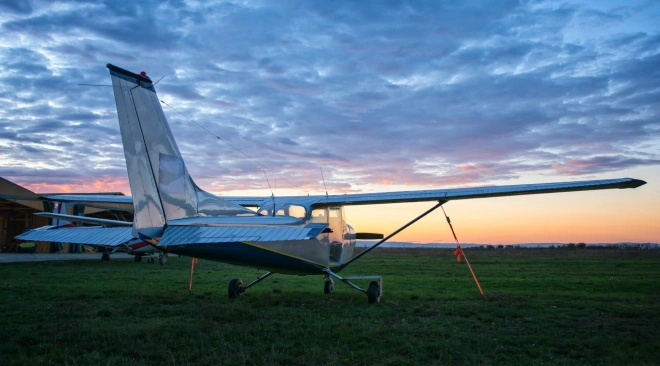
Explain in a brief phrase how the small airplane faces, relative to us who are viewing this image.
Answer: facing away from the viewer and to the right of the viewer
